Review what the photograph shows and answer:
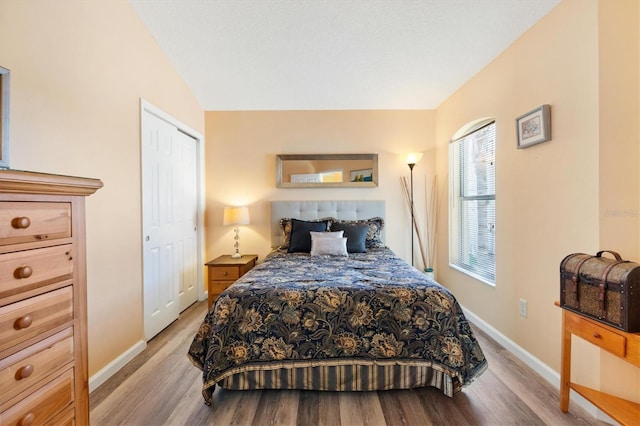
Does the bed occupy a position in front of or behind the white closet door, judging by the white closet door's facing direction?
in front

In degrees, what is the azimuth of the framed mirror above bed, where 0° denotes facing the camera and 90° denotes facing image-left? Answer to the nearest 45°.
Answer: approximately 0°

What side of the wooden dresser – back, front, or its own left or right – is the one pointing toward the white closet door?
left

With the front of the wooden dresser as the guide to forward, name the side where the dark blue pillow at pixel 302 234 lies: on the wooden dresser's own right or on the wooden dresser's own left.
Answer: on the wooden dresser's own left

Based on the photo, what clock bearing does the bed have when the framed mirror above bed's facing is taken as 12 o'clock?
The bed is roughly at 12 o'clock from the framed mirror above bed.

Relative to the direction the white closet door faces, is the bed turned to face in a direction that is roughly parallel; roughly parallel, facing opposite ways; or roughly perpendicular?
roughly perpendicular

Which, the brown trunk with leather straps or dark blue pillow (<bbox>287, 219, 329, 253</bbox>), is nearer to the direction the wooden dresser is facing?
the brown trunk with leather straps

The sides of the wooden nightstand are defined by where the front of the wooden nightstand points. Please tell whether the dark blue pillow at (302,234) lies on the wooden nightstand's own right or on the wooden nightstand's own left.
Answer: on the wooden nightstand's own left

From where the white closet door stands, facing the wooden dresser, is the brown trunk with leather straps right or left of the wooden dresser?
left

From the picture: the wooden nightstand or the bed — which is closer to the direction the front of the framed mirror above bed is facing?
the bed

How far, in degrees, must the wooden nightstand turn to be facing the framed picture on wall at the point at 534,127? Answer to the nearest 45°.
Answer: approximately 45° to its left

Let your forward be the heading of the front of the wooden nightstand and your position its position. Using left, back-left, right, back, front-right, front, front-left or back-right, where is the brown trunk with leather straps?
front-left

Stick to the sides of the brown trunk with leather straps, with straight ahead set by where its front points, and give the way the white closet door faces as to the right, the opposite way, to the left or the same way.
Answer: the opposite way
